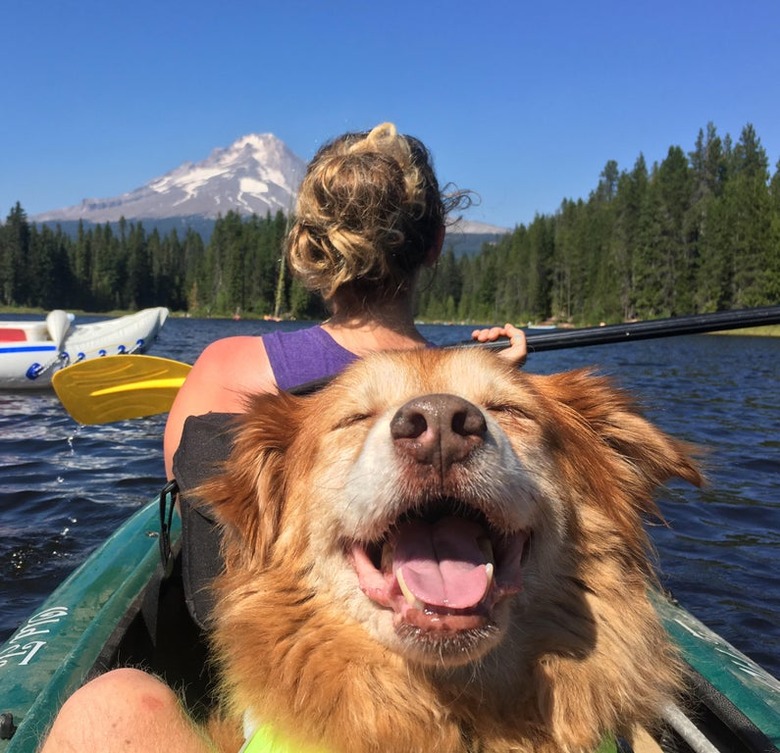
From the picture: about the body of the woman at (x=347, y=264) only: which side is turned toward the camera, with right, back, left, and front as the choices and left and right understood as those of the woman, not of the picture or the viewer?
back

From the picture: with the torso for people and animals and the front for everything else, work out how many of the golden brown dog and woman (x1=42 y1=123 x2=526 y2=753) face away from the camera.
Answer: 1

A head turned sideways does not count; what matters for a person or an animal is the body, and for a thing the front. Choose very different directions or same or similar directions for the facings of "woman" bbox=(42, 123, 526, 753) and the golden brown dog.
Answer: very different directions

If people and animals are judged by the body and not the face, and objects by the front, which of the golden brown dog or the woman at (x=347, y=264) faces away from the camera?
the woman

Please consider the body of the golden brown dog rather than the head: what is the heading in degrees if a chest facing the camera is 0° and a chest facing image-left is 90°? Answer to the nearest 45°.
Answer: approximately 0°
